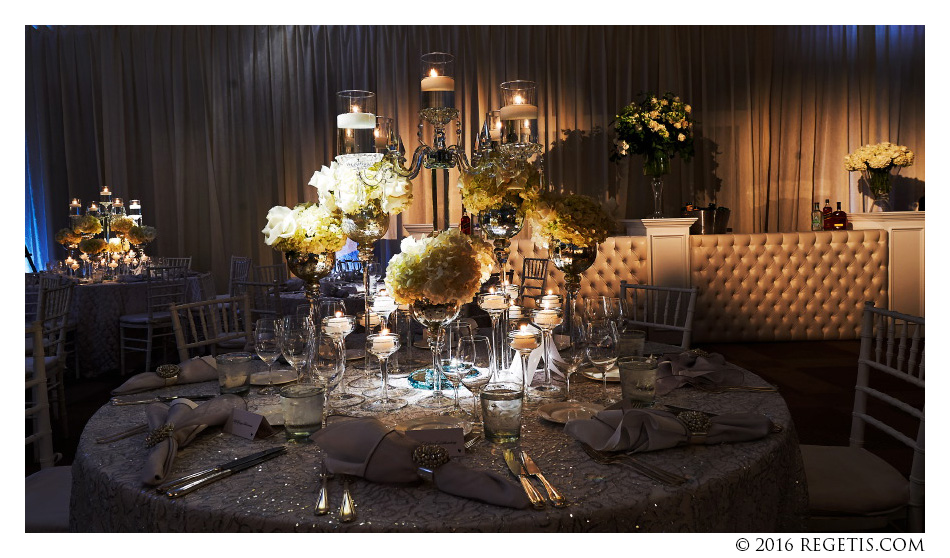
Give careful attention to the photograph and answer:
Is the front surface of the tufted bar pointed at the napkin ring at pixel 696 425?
yes

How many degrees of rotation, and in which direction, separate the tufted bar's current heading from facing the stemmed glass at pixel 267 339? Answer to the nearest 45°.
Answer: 0° — it already faces it

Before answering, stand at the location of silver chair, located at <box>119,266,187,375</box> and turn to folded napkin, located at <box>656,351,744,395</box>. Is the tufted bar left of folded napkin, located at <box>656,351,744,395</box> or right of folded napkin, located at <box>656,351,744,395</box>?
left

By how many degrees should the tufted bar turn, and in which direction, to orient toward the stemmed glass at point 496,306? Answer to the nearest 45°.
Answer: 0° — it already faces it

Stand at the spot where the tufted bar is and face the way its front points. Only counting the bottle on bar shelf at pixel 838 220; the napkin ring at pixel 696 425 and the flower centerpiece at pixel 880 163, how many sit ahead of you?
1

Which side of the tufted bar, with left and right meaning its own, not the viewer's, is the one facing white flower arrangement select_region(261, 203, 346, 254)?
front

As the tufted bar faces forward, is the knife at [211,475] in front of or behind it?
in front

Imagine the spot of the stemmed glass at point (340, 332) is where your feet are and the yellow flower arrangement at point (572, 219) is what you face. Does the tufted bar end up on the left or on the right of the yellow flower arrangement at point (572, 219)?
left

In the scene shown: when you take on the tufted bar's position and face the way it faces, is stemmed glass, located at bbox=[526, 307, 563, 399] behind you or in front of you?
in front

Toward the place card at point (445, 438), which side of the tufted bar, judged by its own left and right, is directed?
front

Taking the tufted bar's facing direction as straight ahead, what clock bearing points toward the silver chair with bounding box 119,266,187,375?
The silver chair is roughly at 2 o'clock from the tufted bar.

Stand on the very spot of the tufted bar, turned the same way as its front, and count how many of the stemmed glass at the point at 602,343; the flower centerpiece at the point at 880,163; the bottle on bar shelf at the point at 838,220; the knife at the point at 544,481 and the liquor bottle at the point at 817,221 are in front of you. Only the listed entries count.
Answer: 2

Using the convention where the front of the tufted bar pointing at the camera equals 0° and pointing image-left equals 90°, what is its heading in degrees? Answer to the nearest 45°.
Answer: approximately 0°
